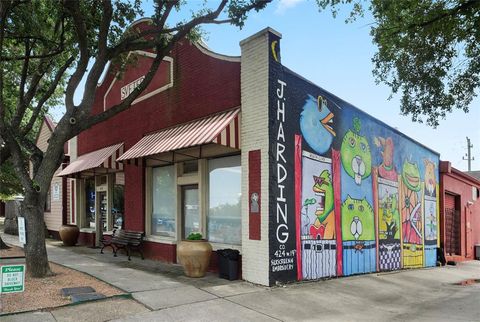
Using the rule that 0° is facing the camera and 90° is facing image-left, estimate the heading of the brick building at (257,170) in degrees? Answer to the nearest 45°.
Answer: approximately 45°

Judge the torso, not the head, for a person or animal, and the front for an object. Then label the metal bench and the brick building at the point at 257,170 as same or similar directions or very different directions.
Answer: same or similar directions

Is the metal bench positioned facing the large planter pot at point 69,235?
no

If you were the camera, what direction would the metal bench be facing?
facing the viewer and to the left of the viewer

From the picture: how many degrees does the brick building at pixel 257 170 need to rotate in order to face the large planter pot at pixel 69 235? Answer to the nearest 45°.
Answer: approximately 90° to its right

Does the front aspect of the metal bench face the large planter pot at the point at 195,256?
no
